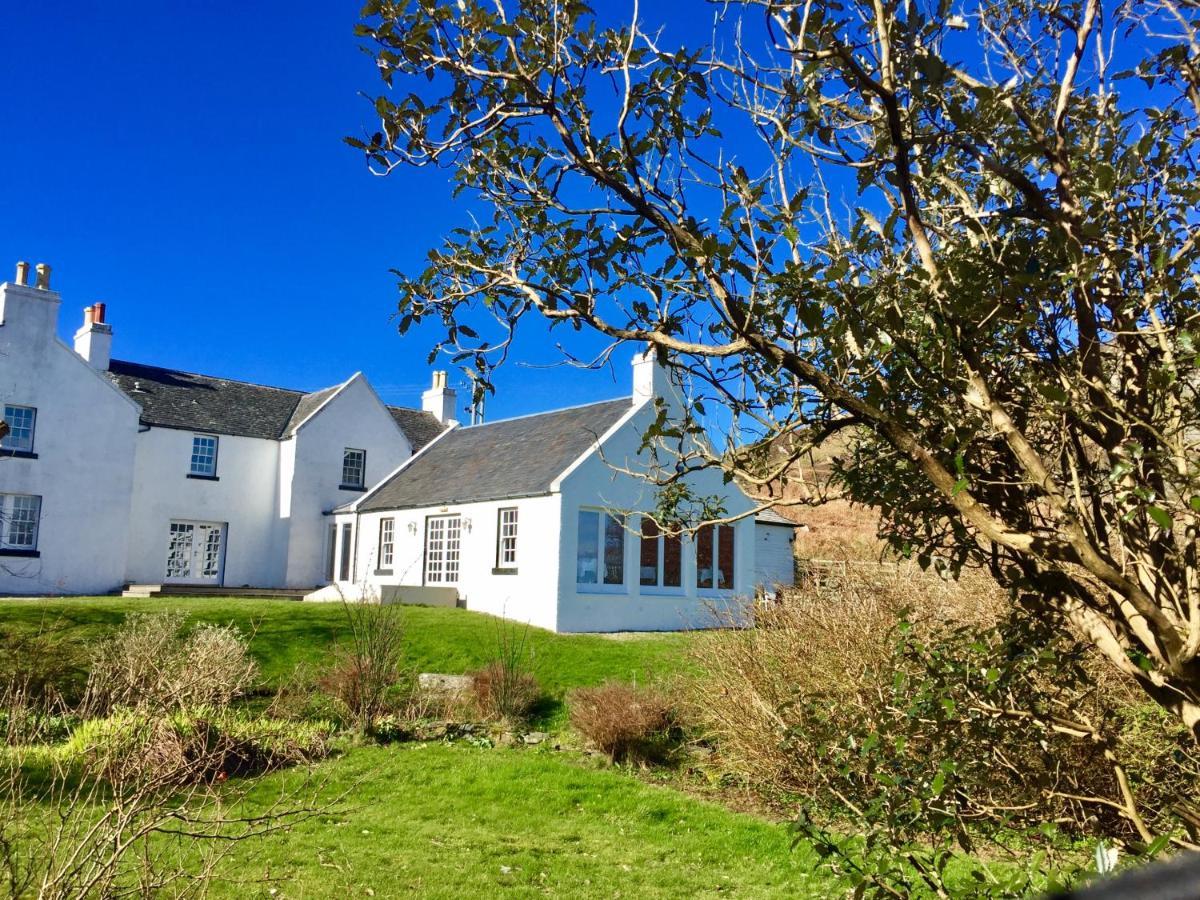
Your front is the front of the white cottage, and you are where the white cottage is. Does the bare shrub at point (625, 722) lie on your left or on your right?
on your left

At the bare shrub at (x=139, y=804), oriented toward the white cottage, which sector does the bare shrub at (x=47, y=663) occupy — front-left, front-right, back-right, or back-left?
front-left

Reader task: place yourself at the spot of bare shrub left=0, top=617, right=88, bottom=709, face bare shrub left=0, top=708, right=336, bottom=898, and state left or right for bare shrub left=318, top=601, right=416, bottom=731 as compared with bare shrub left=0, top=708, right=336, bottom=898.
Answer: left

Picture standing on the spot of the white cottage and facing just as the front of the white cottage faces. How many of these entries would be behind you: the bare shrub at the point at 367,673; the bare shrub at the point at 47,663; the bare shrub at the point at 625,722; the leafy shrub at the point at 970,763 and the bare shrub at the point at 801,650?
0

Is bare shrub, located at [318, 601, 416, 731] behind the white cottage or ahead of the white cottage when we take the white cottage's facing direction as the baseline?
ahead

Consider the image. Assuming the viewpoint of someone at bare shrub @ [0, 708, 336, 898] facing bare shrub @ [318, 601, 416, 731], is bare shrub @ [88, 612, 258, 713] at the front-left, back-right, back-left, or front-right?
front-left

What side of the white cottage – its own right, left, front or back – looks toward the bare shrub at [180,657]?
front

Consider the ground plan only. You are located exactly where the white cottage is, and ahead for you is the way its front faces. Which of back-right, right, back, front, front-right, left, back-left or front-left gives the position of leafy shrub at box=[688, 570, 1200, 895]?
front-left

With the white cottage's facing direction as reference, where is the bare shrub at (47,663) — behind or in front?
in front

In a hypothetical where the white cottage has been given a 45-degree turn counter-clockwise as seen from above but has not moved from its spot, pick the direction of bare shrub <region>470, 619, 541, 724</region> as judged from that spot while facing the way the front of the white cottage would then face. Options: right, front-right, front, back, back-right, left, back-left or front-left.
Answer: front

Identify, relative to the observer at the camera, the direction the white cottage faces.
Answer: facing the viewer and to the left of the viewer
